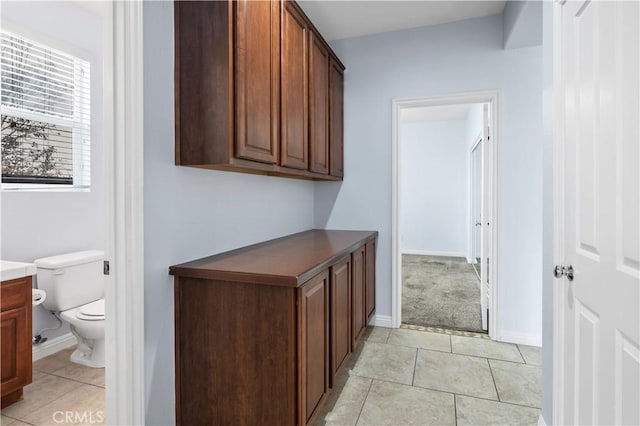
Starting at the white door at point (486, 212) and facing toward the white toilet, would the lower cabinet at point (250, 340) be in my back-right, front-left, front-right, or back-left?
front-left

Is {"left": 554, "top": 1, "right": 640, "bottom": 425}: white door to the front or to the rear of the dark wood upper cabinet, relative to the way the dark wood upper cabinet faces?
to the front

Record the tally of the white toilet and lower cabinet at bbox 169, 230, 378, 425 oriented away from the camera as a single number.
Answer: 0

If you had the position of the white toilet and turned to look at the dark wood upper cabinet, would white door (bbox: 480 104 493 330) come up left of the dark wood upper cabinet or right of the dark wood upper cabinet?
left

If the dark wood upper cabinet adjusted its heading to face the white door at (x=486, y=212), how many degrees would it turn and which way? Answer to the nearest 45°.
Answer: approximately 90° to its left

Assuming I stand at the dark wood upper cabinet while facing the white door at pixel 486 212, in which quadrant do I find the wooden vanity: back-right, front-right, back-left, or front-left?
back-left

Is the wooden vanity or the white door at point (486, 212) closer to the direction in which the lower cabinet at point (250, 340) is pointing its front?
the white door

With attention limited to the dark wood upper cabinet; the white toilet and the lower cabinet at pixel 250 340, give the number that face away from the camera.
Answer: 0

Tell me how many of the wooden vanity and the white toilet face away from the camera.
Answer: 0

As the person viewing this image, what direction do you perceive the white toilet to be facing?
facing the viewer and to the right of the viewer

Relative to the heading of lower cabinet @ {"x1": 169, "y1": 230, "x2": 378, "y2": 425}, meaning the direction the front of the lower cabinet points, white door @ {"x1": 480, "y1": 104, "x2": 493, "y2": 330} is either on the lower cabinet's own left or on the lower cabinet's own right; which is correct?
on the lower cabinet's own left

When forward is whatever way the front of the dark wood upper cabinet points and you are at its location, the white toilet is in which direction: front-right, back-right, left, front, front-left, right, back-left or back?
back

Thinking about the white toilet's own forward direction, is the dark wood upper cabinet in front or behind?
in front

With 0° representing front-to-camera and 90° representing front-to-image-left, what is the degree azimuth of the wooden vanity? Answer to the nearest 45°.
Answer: approximately 315°

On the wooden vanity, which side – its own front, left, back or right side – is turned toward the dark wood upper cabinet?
front
